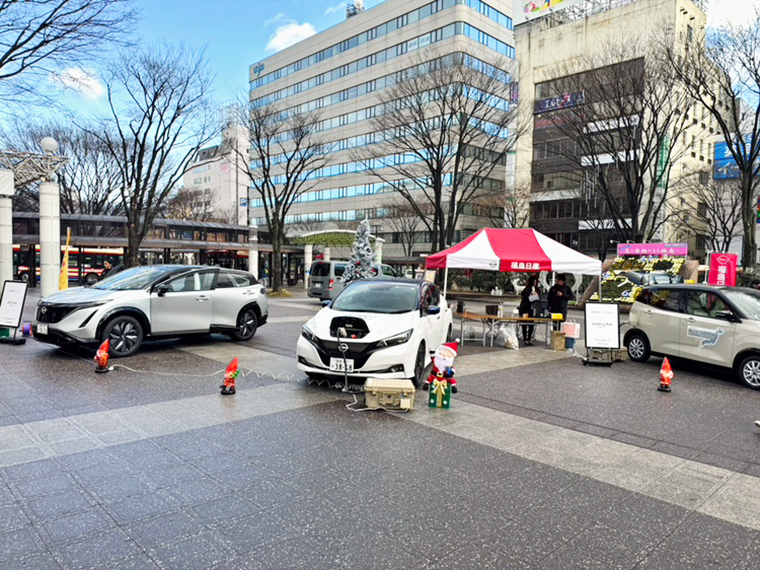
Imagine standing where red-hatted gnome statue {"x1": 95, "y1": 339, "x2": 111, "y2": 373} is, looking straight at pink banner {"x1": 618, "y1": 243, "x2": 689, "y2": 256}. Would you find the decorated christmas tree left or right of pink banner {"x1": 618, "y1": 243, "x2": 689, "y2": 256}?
left

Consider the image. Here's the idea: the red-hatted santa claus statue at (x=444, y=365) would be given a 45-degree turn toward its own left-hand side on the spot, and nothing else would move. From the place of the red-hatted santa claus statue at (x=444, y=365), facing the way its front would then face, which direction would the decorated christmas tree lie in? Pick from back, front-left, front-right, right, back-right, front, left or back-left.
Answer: back-left

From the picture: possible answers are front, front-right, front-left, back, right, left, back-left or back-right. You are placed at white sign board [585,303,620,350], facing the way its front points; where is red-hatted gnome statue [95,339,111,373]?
front-right

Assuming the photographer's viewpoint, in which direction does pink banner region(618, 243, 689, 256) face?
facing the viewer

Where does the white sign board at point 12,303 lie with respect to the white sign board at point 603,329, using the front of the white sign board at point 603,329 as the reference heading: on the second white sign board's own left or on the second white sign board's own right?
on the second white sign board's own right

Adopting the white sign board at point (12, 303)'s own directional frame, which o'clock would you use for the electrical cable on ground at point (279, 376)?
The electrical cable on ground is roughly at 11 o'clock from the white sign board.

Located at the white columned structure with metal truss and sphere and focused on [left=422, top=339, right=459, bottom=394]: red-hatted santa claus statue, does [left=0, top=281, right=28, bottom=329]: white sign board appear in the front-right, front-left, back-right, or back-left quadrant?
front-right

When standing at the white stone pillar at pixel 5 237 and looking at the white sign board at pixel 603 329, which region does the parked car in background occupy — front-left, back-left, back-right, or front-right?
front-left

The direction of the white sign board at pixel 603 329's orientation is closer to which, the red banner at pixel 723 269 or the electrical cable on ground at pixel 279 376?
the electrical cable on ground

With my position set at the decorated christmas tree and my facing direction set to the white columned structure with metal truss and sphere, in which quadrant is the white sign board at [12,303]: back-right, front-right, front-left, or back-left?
front-left

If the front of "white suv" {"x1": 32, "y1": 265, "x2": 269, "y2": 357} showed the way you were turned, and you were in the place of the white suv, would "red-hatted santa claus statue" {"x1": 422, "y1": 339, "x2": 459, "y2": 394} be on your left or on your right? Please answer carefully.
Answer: on your left

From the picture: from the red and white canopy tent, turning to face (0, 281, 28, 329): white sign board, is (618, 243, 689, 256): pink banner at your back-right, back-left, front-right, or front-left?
back-right
